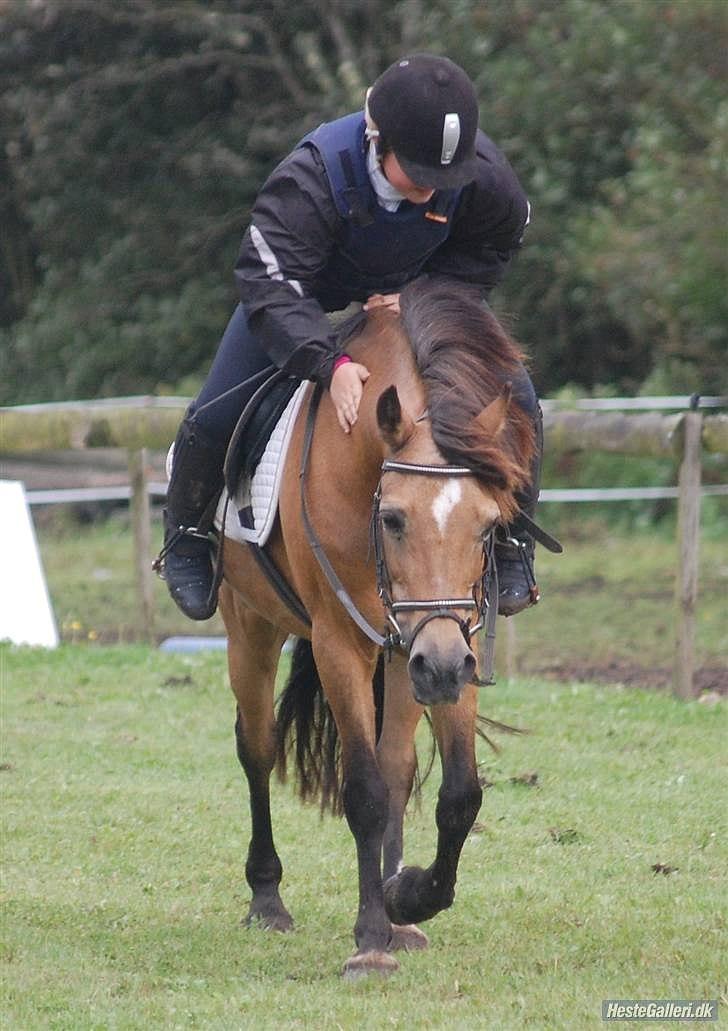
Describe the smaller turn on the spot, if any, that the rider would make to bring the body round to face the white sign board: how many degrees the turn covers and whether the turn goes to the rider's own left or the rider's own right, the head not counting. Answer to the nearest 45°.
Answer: approximately 135° to the rider's own right

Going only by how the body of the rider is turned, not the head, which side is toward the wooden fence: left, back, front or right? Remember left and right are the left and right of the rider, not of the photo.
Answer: back

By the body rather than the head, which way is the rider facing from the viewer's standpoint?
toward the camera
